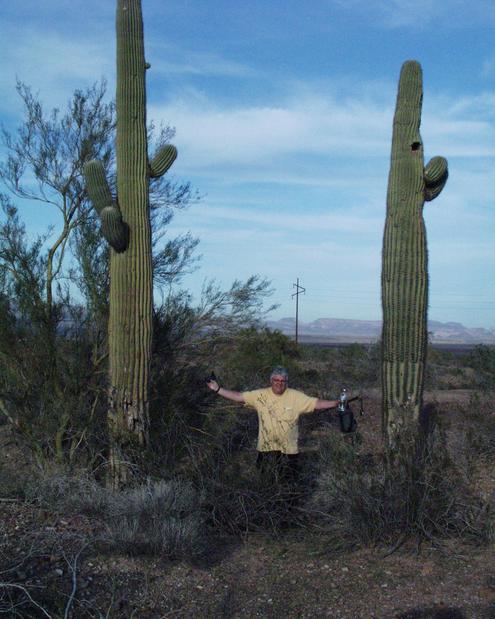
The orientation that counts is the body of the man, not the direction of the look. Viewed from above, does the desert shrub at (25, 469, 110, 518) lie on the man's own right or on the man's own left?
on the man's own right

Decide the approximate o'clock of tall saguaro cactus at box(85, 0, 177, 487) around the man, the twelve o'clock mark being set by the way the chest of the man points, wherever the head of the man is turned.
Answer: The tall saguaro cactus is roughly at 4 o'clock from the man.

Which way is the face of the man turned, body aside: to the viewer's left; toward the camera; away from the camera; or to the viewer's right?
toward the camera

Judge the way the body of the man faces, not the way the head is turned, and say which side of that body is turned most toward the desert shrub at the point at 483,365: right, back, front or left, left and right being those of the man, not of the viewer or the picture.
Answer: back

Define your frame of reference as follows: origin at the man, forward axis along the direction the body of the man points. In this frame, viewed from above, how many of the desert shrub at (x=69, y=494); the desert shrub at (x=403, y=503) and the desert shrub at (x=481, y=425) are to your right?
1

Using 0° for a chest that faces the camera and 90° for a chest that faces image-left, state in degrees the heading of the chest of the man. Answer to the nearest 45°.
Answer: approximately 0°

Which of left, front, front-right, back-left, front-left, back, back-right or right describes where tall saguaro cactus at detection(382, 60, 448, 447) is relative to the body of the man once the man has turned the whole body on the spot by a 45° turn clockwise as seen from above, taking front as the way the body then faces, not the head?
back

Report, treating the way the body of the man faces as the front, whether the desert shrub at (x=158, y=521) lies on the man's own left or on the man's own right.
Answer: on the man's own right

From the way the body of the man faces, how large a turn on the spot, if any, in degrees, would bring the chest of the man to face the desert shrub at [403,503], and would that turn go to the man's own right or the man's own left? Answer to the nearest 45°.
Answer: approximately 45° to the man's own left
